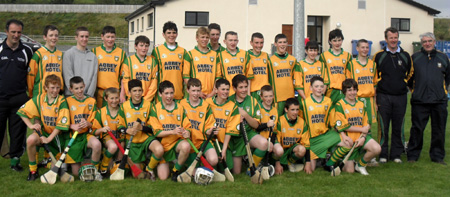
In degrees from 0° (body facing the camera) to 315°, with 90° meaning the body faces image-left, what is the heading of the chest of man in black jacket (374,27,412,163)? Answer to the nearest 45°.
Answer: approximately 0°

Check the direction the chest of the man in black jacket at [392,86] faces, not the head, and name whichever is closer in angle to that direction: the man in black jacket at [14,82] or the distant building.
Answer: the man in black jacket

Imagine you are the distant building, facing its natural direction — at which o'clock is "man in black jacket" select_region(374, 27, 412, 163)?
The man in black jacket is roughly at 12 o'clock from the distant building.

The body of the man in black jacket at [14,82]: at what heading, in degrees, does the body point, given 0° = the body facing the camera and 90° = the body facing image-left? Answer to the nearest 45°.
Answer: approximately 0°

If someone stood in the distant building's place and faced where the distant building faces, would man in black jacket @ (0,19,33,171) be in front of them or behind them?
in front

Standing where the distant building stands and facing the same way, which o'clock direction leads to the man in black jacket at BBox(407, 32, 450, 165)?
The man in black jacket is roughly at 12 o'clock from the distant building.

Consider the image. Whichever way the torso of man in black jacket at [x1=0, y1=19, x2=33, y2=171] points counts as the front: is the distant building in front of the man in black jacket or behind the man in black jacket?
behind

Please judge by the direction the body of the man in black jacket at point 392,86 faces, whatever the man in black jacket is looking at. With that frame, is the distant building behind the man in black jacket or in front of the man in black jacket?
behind
